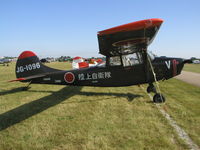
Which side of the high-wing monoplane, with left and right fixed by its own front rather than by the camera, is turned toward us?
right
